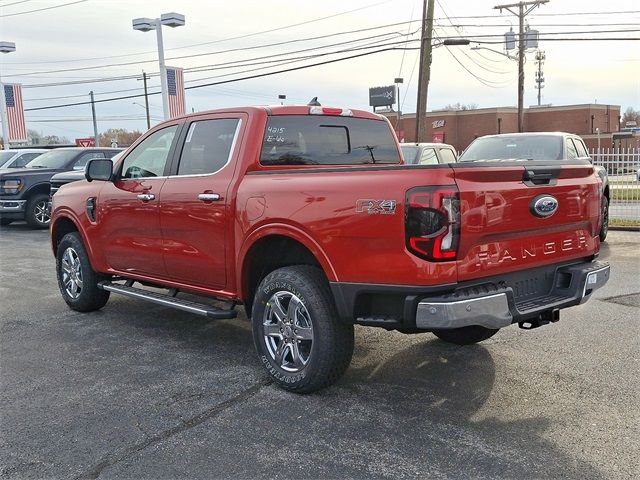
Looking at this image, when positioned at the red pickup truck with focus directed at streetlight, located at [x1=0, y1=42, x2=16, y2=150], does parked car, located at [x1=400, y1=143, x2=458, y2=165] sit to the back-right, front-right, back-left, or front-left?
front-right

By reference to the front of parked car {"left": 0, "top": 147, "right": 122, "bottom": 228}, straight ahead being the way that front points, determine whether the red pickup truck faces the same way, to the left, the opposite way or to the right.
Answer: to the right

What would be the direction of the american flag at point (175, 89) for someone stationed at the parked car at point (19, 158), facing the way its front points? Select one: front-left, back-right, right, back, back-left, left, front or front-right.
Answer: back

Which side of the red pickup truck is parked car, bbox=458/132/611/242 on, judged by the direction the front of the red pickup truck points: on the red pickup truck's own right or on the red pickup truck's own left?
on the red pickup truck's own right

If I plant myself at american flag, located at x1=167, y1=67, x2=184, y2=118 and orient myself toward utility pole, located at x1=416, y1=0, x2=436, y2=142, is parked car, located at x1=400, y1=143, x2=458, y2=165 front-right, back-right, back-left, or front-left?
front-right

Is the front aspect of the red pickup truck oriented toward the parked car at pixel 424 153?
no

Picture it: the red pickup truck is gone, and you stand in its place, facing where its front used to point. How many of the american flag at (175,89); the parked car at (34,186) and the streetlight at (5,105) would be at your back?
0

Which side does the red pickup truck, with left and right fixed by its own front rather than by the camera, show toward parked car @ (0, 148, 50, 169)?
front

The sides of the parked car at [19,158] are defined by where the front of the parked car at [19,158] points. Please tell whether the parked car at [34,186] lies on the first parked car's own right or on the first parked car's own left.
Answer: on the first parked car's own left

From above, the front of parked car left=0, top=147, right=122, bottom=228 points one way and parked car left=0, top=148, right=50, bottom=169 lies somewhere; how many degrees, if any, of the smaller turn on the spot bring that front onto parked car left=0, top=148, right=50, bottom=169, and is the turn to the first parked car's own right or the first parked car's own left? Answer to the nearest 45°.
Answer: approximately 135° to the first parked car's own right

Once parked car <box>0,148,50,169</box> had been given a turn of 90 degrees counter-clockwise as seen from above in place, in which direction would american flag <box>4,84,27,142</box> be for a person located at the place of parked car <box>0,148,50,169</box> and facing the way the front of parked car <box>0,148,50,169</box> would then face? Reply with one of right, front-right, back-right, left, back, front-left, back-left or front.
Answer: back-left

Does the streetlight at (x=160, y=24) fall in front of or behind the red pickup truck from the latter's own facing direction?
in front

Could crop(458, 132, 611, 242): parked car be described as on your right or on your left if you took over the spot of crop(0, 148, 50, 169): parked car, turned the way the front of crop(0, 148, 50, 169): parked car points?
on your left

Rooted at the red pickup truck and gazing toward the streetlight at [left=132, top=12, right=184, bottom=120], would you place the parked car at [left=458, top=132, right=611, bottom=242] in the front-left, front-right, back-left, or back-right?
front-right

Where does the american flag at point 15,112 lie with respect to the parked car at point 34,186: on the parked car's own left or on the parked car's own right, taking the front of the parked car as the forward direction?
on the parked car's own right

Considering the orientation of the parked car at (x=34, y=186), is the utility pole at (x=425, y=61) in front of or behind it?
behind

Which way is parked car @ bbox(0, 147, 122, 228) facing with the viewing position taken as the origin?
facing the viewer and to the left of the viewer

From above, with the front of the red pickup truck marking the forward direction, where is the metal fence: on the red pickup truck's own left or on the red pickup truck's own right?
on the red pickup truck's own right
